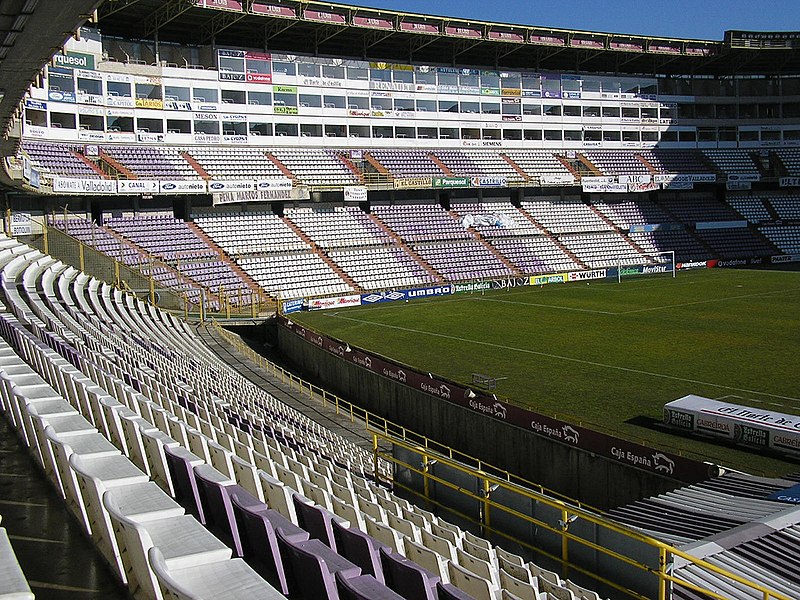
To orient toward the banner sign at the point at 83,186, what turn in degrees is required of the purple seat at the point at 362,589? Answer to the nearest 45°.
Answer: approximately 45° to its left

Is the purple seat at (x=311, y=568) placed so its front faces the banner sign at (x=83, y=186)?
no

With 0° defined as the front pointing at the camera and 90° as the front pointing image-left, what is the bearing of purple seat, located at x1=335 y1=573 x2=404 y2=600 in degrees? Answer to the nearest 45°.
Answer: approximately 225°

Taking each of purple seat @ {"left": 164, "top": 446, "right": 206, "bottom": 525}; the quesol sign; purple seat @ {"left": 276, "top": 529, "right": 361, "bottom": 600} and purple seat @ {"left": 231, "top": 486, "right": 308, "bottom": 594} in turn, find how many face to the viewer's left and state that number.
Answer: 0

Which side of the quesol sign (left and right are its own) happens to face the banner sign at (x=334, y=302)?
front

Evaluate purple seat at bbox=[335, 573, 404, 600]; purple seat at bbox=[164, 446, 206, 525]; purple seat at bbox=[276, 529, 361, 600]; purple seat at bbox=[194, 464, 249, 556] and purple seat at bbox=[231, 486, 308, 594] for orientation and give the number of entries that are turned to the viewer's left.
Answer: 0

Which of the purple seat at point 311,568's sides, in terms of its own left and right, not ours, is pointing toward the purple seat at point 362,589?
right

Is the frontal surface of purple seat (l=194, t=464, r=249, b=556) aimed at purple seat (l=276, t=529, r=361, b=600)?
no

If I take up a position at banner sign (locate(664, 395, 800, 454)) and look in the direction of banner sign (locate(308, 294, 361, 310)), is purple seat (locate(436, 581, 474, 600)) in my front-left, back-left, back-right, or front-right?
back-left

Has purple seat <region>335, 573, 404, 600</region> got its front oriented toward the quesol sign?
no

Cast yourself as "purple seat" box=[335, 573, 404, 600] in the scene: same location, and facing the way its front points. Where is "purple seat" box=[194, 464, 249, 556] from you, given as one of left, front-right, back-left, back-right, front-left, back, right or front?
left

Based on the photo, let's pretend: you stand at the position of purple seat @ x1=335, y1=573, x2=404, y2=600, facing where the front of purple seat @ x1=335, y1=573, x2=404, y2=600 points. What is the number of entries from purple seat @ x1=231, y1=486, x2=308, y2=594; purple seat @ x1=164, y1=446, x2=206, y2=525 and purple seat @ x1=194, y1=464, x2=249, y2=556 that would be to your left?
3

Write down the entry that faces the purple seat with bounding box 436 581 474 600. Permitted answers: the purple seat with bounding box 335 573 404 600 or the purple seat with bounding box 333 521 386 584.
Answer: the purple seat with bounding box 335 573 404 600

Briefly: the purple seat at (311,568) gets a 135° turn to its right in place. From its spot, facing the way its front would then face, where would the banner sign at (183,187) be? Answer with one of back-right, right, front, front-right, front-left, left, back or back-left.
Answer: back

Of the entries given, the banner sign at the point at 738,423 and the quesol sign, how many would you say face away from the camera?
0

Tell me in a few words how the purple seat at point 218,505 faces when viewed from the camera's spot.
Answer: facing away from the viewer and to the right of the viewer

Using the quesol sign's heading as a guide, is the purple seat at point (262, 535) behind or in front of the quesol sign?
in front

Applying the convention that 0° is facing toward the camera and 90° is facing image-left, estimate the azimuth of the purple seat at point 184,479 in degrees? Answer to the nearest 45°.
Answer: approximately 225°

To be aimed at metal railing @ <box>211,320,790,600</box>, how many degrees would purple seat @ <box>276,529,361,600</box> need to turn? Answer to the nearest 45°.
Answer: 0° — it already faces it

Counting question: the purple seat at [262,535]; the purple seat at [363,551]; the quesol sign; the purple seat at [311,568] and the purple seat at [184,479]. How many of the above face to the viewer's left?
0

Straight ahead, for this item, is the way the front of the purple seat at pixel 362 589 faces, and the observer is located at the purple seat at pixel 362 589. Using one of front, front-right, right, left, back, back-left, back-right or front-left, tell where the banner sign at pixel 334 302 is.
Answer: front-left

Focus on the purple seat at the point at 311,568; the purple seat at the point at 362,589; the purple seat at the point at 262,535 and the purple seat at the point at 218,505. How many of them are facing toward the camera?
0
